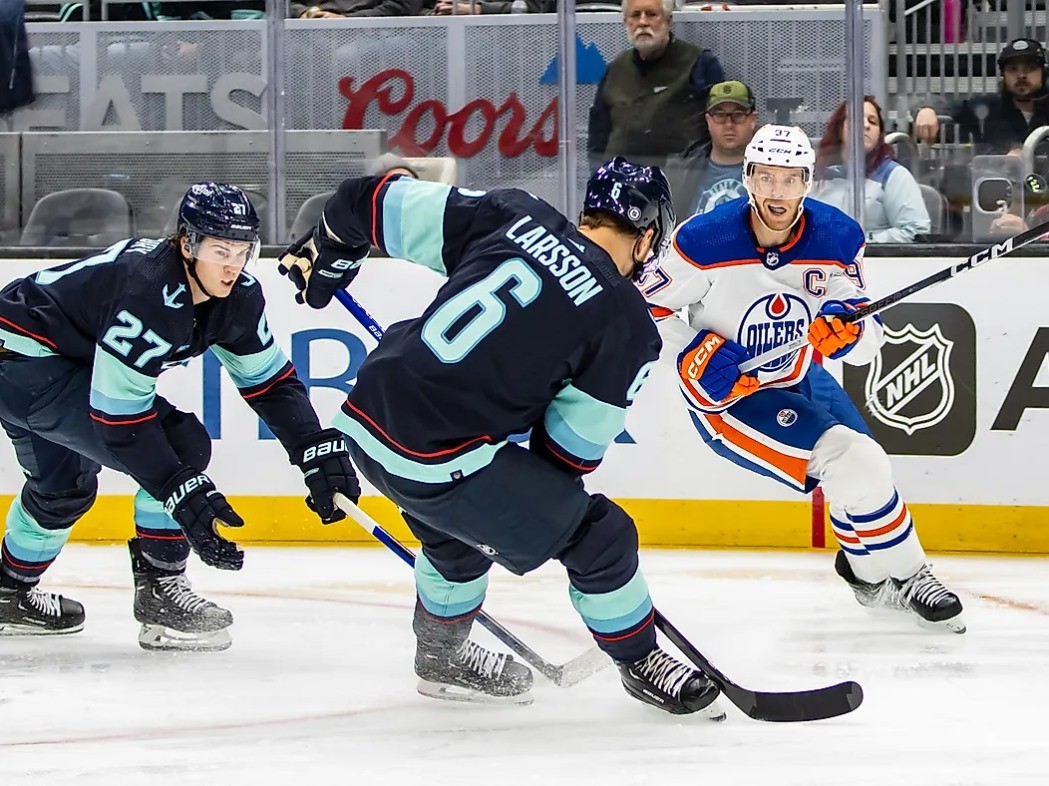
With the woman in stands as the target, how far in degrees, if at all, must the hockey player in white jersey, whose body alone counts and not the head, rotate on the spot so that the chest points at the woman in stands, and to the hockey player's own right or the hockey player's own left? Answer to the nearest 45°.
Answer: approximately 180°

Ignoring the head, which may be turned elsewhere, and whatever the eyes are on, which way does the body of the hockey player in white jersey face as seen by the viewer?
toward the camera

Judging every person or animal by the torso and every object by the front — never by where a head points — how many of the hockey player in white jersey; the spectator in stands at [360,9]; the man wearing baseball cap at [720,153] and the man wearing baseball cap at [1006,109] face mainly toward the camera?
4

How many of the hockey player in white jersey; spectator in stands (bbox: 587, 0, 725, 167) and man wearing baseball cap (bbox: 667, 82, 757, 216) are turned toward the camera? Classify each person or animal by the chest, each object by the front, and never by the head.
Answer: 3

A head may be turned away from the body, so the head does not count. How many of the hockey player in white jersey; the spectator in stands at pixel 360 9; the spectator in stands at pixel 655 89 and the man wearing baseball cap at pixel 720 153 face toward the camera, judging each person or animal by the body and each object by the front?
4

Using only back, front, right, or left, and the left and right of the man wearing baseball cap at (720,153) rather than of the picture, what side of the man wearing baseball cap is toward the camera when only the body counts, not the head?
front

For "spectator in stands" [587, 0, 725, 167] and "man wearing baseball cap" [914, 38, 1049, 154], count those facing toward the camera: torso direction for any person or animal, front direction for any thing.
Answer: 2

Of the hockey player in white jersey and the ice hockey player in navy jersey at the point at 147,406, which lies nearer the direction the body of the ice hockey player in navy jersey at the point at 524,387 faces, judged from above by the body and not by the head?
the hockey player in white jersey

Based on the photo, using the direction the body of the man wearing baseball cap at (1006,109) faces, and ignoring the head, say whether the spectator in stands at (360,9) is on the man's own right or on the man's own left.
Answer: on the man's own right

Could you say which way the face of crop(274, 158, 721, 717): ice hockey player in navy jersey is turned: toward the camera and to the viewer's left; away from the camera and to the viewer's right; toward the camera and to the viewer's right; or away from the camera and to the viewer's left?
away from the camera and to the viewer's right
